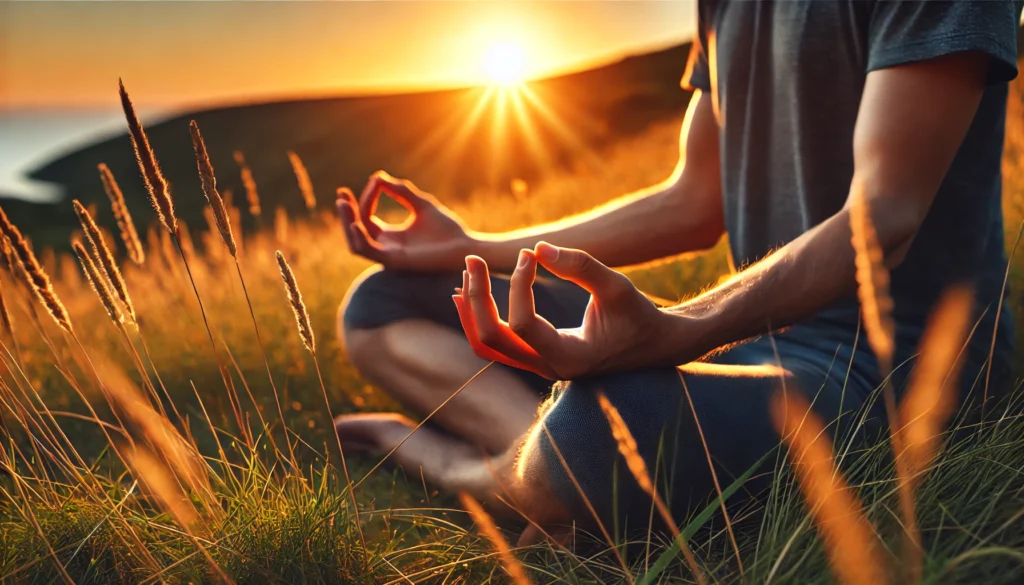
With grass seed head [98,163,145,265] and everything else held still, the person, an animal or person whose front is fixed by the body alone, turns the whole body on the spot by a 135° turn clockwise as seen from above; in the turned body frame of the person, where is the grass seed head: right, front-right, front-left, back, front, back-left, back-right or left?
left

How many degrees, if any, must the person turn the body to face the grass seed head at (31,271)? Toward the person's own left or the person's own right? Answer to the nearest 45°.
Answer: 0° — they already face it

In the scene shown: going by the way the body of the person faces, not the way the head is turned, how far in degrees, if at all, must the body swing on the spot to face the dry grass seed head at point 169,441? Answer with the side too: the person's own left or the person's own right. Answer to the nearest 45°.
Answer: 0° — they already face it

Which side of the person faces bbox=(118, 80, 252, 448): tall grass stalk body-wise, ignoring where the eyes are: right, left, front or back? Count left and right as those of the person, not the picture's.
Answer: front

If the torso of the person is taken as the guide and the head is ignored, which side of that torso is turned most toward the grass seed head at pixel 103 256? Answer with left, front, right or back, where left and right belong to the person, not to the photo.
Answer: front

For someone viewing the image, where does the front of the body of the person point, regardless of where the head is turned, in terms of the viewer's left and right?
facing the viewer and to the left of the viewer

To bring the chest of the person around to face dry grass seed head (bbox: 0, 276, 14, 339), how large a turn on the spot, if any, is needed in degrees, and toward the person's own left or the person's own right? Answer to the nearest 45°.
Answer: approximately 45° to the person's own right

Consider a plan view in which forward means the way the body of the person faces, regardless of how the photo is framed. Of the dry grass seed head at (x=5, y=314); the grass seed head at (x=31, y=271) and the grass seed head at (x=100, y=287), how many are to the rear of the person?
0
